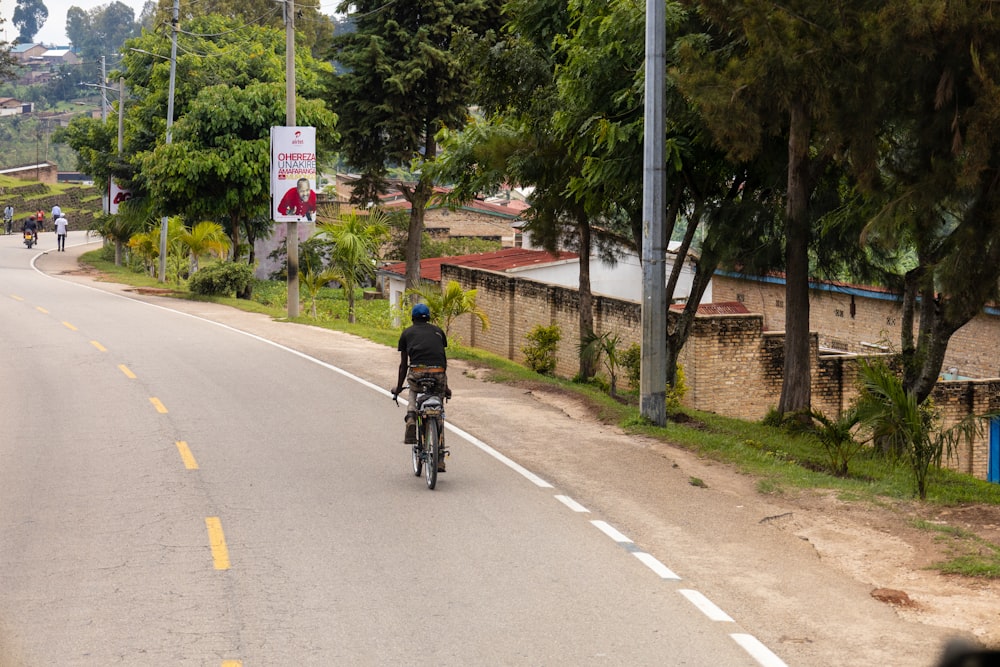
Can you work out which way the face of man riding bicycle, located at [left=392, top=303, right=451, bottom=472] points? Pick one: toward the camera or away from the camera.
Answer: away from the camera

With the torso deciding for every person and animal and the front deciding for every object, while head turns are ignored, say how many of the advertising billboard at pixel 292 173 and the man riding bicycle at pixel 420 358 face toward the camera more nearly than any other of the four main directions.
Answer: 1

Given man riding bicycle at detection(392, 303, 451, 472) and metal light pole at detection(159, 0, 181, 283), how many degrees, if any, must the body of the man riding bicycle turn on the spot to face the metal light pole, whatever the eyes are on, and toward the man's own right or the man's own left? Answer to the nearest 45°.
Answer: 0° — they already face it

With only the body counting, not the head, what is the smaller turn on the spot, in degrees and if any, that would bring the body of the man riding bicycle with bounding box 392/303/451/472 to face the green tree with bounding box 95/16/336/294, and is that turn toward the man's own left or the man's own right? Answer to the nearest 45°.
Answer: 0° — they already face it

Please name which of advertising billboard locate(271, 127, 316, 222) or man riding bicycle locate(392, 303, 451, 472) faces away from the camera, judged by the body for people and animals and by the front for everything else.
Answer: the man riding bicycle

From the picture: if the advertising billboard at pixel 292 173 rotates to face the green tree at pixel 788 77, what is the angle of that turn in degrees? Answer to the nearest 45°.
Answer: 0° — it already faces it

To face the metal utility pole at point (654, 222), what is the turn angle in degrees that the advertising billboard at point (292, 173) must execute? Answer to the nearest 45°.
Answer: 0° — it already faces it

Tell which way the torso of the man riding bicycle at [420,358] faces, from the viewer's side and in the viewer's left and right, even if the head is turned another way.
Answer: facing away from the viewer

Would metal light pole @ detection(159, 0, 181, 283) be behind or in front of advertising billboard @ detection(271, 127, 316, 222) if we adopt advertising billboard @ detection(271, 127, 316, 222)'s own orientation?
behind

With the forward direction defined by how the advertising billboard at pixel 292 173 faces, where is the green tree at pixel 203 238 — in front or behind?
behind

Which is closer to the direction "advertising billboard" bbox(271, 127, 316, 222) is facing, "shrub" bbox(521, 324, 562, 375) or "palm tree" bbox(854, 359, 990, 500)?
the palm tree

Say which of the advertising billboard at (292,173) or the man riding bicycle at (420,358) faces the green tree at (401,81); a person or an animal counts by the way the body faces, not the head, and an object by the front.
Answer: the man riding bicycle

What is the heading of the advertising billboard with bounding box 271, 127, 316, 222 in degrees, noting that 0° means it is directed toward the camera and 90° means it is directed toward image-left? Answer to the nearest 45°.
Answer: approximately 0°

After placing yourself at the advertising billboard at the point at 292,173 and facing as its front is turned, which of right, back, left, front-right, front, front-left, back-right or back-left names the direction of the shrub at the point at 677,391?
front-left
